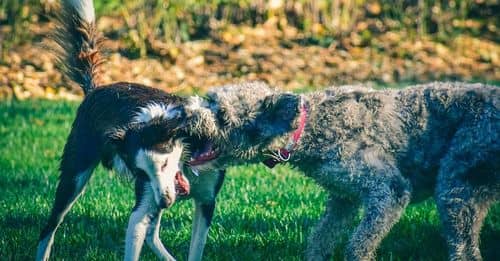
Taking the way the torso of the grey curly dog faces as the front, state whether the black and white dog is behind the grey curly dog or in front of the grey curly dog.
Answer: in front

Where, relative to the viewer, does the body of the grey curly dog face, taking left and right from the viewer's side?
facing to the left of the viewer
